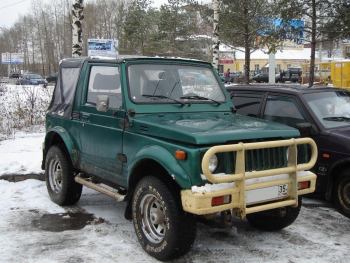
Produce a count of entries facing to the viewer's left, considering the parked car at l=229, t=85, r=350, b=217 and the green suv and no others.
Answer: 0

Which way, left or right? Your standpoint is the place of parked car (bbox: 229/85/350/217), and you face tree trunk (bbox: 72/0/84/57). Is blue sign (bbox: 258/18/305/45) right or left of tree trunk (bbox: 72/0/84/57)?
right

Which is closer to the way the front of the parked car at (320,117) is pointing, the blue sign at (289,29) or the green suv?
the green suv

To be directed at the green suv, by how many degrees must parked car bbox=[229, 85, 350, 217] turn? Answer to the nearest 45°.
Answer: approximately 90° to its right

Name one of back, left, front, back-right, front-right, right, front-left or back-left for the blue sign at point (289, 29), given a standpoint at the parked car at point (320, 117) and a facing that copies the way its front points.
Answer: back-left

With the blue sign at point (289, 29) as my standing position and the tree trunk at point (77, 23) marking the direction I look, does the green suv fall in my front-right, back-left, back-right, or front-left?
front-left

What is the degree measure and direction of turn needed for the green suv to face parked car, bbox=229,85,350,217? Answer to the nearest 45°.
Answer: approximately 90° to its left

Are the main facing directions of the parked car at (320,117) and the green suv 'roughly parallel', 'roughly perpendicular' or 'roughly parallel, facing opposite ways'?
roughly parallel

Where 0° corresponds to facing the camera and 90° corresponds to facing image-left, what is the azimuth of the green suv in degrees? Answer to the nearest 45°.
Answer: approximately 315°

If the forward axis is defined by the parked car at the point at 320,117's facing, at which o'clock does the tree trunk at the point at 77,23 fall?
The tree trunk is roughly at 6 o'clock from the parked car.

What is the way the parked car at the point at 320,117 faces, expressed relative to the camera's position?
facing the viewer and to the right of the viewer
